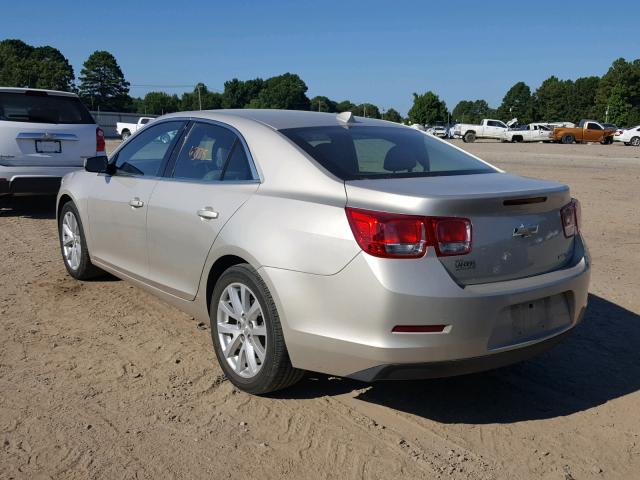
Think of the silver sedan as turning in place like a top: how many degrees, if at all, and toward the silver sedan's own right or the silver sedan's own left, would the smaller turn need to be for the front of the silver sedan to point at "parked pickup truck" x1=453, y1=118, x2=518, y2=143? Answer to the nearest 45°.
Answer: approximately 45° to the silver sedan's own right

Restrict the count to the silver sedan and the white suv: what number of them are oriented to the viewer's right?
0

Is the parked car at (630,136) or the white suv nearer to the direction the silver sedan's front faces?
the white suv

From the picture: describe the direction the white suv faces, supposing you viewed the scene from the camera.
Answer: facing away from the viewer

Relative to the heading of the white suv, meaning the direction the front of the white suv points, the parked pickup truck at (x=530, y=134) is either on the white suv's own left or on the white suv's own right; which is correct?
on the white suv's own right

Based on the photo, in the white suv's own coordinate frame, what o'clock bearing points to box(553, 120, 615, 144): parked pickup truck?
The parked pickup truck is roughly at 2 o'clock from the white suv.

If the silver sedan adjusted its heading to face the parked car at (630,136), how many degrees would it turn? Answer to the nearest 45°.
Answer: approximately 90° to its right

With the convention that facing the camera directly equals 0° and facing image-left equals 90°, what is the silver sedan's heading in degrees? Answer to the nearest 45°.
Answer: approximately 135°

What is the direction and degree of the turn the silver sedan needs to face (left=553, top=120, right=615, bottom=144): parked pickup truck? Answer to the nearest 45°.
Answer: approximately 90° to its right
